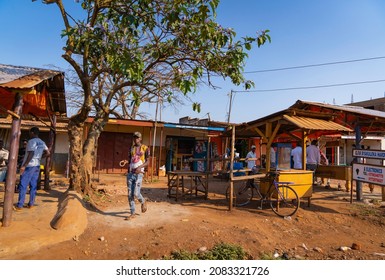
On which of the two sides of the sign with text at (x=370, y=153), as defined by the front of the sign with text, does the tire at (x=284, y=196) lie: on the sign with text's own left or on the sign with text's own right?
on the sign with text's own right

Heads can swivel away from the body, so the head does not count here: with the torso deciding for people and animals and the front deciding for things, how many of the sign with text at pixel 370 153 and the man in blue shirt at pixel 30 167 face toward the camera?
1

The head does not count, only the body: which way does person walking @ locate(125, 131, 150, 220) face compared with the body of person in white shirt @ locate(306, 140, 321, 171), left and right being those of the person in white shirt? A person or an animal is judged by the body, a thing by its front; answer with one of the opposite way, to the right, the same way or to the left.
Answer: the opposite way

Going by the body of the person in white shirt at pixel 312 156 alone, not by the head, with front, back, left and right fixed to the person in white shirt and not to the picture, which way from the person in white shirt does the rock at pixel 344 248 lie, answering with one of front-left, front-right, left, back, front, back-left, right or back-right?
back

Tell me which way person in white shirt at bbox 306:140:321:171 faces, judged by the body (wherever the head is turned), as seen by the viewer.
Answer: away from the camera

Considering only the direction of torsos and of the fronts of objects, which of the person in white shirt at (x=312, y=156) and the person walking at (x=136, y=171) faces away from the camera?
the person in white shirt

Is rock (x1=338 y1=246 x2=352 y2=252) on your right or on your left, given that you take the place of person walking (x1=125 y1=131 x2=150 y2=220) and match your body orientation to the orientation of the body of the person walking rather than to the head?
on your left

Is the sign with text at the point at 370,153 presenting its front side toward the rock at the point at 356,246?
yes

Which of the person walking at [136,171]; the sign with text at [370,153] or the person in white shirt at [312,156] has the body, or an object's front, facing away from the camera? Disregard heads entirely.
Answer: the person in white shirt

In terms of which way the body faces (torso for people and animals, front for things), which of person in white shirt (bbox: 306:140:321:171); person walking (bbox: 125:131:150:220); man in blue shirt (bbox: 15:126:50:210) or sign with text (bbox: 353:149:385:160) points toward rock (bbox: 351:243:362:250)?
the sign with text

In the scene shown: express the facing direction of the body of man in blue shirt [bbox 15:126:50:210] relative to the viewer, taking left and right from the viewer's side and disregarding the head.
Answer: facing away from the viewer and to the left of the viewer
